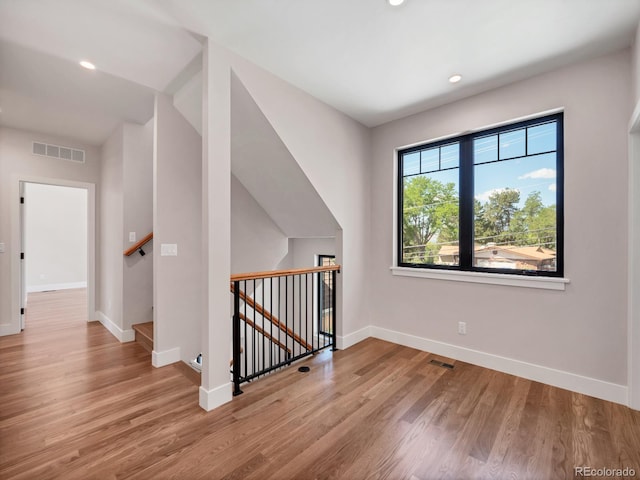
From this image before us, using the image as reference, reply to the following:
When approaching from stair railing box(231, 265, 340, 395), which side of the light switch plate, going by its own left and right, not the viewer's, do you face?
left

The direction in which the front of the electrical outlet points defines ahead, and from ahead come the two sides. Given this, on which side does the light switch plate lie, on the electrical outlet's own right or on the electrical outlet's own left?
on the electrical outlet's own right

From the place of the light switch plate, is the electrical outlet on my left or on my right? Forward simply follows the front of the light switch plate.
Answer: on my left

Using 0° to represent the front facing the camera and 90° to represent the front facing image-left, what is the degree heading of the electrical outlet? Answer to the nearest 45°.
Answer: approximately 0°

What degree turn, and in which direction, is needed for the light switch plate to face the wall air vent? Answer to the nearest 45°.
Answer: approximately 135° to its right

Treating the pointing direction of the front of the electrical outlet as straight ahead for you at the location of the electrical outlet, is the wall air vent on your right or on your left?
on your right

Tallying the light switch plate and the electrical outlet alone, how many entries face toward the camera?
2

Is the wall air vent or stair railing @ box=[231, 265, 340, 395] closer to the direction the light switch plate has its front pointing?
the stair railing

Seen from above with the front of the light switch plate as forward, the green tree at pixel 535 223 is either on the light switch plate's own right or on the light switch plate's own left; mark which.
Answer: on the light switch plate's own left
